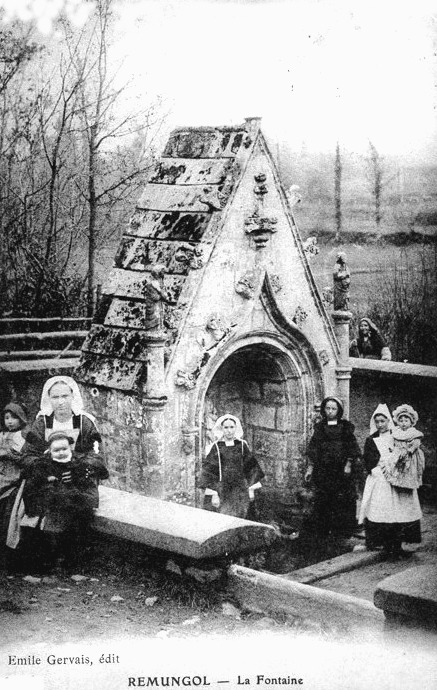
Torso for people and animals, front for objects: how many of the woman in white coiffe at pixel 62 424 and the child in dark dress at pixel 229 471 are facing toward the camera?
2

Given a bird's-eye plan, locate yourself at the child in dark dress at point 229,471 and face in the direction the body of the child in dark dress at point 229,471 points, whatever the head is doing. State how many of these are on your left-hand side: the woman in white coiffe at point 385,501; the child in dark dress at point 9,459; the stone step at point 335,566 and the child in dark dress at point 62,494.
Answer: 2

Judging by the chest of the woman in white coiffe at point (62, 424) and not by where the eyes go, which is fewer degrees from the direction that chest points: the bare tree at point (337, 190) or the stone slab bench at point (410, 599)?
the stone slab bench

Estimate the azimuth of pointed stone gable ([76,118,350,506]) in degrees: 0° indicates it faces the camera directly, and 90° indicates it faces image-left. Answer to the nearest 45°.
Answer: approximately 315°

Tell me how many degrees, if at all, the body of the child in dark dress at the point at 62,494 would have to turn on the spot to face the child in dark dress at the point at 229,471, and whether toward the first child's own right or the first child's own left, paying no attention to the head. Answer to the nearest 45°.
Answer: approximately 135° to the first child's own left

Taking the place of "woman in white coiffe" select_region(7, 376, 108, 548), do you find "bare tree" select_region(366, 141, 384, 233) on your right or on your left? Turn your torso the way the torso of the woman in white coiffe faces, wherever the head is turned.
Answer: on your left

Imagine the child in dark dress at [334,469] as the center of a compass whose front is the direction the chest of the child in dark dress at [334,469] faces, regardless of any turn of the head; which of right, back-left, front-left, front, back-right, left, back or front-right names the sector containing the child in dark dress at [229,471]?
front-right

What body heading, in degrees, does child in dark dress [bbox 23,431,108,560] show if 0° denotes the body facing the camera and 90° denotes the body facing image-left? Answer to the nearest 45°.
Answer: approximately 0°

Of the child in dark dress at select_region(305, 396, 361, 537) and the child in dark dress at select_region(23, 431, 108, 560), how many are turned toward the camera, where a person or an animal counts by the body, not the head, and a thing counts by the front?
2
